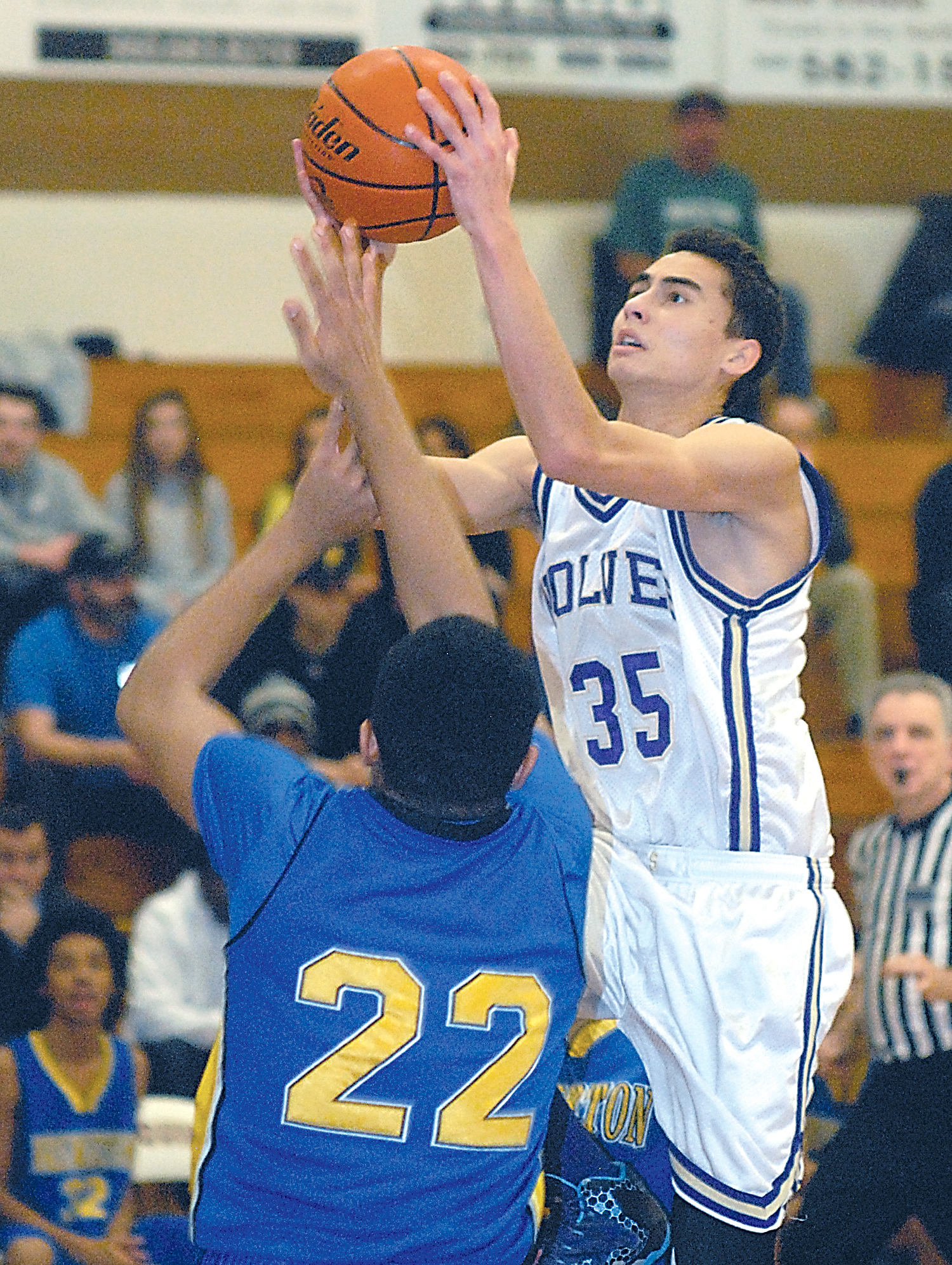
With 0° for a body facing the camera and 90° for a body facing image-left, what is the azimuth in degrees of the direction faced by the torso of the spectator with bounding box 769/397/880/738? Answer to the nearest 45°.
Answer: approximately 45°

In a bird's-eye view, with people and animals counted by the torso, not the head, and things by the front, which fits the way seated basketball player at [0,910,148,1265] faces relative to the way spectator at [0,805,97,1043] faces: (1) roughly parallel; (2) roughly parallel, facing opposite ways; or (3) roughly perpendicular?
roughly parallel

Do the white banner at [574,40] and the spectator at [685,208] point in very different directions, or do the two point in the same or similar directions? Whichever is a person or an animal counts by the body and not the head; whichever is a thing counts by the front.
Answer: same or similar directions

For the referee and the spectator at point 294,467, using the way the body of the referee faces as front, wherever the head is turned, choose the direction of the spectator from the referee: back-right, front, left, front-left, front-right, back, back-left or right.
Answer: right

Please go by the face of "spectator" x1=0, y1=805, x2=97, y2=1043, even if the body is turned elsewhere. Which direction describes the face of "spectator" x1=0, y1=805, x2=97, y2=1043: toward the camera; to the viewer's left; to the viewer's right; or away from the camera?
toward the camera

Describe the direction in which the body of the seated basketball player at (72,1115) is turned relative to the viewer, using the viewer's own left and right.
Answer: facing the viewer

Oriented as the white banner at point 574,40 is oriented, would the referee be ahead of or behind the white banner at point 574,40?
ahead

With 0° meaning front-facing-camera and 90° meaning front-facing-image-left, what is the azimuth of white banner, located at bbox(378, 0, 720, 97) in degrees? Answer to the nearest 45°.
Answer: approximately 0°

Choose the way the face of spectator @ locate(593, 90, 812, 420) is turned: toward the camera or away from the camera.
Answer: toward the camera

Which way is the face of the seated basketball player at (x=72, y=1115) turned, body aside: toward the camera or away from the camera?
toward the camera

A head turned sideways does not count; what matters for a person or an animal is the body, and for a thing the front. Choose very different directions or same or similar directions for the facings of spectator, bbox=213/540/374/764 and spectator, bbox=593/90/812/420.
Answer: same or similar directions

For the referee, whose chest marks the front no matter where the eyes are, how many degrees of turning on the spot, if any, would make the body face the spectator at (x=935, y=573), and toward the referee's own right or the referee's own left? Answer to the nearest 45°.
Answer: approximately 135° to the referee's own right

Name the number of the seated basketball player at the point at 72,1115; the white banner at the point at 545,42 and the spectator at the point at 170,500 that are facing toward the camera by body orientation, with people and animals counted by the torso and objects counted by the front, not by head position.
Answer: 3

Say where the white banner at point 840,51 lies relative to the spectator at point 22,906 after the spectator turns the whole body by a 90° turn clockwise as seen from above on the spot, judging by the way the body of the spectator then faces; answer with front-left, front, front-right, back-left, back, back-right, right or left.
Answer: back-right

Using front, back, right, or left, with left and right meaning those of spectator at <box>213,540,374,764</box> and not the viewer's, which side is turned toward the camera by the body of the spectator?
front
